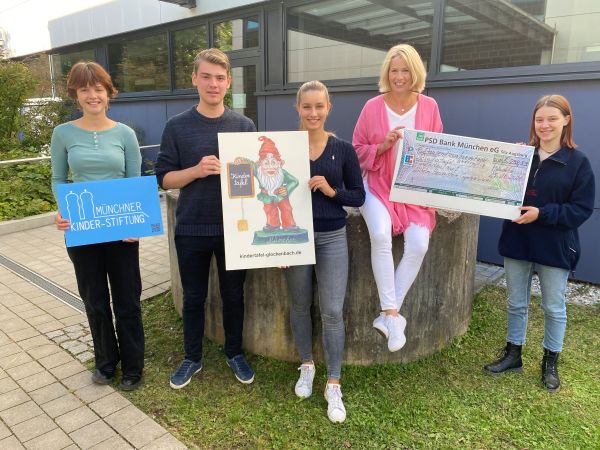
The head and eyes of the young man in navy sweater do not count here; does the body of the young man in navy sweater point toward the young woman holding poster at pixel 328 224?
no

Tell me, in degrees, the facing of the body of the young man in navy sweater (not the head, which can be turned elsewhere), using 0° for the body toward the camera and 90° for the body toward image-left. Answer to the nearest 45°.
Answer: approximately 0°

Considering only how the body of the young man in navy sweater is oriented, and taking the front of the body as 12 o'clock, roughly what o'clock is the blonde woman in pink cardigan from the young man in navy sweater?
The blonde woman in pink cardigan is roughly at 9 o'clock from the young man in navy sweater.

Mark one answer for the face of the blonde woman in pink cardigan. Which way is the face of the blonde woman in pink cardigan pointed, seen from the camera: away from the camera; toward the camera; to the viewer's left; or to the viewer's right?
toward the camera

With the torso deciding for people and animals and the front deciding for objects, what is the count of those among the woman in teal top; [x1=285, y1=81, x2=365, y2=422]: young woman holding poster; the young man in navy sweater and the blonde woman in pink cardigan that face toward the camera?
4

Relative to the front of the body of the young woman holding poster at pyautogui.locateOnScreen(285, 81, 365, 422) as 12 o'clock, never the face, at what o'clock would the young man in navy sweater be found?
The young man in navy sweater is roughly at 3 o'clock from the young woman holding poster.

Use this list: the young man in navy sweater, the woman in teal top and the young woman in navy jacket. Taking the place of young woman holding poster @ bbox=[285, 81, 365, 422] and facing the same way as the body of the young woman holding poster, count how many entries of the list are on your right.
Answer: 2

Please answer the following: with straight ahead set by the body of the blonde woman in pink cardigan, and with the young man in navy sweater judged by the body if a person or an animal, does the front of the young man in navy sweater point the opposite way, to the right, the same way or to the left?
the same way

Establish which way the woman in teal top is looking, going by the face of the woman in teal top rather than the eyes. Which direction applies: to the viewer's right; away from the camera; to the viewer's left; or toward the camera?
toward the camera

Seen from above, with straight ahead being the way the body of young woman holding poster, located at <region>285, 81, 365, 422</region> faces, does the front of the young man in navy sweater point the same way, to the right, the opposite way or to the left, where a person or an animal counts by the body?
the same way

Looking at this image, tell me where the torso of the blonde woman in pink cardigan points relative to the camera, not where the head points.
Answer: toward the camera

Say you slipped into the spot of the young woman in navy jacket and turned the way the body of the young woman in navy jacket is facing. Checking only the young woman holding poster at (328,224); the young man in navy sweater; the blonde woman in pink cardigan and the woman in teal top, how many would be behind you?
0

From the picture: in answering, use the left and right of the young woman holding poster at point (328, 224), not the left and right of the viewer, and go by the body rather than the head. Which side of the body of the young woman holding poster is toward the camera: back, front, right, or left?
front

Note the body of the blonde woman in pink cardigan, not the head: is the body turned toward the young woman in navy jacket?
no

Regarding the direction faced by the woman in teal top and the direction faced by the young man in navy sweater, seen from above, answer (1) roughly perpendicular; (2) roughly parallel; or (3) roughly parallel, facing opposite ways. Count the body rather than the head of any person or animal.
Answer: roughly parallel

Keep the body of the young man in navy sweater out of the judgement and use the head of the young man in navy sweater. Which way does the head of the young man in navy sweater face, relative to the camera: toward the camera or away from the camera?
toward the camera
